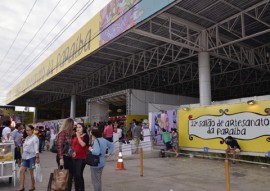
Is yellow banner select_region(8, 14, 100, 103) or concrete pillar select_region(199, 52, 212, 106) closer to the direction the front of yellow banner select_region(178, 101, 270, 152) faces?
the yellow banner

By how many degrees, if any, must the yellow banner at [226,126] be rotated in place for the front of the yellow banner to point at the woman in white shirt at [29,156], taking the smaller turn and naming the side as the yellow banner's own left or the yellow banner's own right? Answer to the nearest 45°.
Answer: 0° — it already faces them

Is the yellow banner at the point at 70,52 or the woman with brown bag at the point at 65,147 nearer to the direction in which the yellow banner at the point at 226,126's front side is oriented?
the woman with brown bag

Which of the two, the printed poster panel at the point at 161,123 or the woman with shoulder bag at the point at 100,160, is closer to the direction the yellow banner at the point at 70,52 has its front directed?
the woman with shoulder bag
